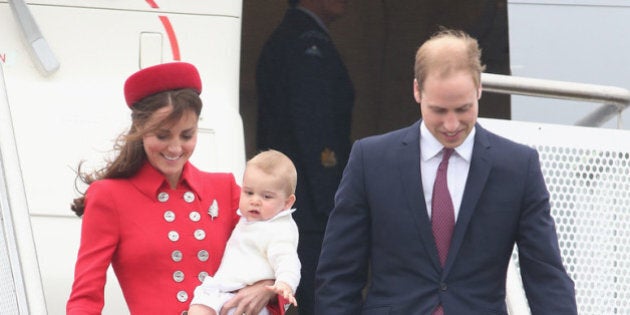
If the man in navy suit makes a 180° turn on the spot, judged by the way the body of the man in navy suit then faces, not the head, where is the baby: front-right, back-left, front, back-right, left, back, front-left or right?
left

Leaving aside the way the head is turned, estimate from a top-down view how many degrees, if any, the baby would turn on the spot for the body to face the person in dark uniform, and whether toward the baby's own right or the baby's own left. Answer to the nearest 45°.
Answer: approximately 135° to the baby's own right

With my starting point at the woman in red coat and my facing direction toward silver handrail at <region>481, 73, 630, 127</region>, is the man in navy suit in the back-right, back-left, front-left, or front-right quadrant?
front-right

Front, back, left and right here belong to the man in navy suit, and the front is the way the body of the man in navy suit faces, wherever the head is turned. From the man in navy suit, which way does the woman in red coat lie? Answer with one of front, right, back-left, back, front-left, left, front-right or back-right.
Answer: right

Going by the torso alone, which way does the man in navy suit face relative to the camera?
toward the camera

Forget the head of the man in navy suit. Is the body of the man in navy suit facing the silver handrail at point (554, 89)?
no

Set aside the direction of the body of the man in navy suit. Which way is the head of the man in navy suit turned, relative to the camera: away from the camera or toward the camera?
toward the camera

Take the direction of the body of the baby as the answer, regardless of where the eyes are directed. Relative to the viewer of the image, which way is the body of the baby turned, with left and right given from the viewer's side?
facing the viewer and to the left of the viewer

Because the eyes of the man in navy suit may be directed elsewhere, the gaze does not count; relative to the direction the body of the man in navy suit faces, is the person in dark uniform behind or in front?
behind
